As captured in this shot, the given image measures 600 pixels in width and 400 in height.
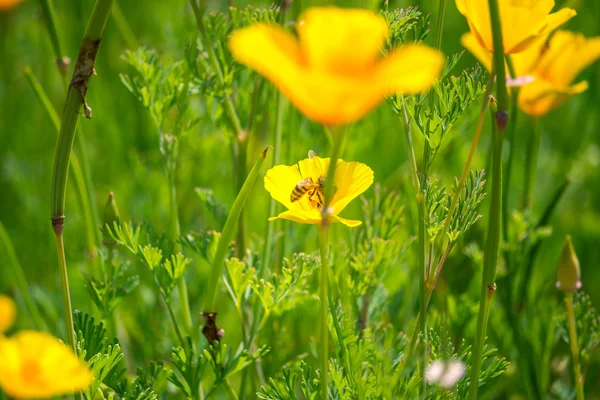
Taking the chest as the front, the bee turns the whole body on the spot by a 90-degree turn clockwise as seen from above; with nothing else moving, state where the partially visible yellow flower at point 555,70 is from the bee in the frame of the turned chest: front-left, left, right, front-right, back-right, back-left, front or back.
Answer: back-left

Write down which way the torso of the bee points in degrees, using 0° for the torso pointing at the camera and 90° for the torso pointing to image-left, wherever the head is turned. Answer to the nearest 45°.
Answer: approximately 270°
